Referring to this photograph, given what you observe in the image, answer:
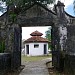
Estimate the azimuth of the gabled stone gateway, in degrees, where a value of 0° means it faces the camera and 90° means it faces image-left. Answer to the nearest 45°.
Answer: approximately 0°

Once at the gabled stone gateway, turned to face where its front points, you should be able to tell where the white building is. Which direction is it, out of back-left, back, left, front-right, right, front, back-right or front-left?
back
